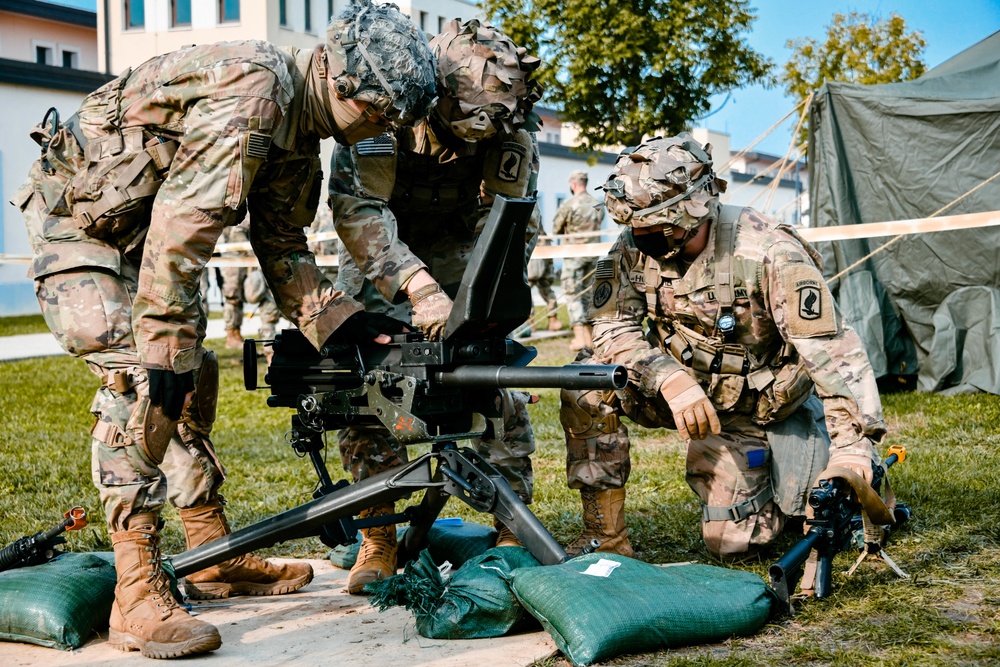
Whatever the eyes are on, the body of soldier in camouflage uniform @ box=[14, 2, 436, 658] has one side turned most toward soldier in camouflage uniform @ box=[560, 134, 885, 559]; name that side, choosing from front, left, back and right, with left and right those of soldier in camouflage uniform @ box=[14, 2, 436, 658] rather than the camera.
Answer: front

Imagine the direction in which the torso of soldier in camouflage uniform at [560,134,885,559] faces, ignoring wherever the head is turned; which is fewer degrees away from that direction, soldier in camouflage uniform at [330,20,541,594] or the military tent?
the soldier in camouflage uniform

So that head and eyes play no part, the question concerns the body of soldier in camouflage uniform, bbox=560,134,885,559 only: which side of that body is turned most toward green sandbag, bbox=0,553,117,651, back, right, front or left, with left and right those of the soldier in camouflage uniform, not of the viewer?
front

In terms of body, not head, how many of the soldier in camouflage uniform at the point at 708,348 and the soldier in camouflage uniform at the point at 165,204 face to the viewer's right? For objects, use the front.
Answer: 1

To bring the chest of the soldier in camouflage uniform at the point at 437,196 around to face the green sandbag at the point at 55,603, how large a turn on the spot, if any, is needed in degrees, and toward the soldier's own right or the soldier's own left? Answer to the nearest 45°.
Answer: approximately 45° to the soldier's own right

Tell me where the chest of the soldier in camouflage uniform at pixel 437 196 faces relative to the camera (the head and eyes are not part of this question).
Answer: toward the camera

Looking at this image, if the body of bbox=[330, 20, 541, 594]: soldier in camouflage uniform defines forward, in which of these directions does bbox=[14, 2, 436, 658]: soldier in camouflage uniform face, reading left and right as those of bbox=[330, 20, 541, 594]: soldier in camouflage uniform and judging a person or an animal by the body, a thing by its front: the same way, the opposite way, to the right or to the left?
to the left

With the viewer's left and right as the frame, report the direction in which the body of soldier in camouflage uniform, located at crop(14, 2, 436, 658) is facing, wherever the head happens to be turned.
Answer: facing to the right of the viewer

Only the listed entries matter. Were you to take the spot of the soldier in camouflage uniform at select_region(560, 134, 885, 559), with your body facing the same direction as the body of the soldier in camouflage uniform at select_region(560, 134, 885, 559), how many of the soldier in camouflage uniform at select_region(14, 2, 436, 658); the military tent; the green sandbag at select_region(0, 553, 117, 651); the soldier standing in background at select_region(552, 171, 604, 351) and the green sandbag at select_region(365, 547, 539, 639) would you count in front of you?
3
